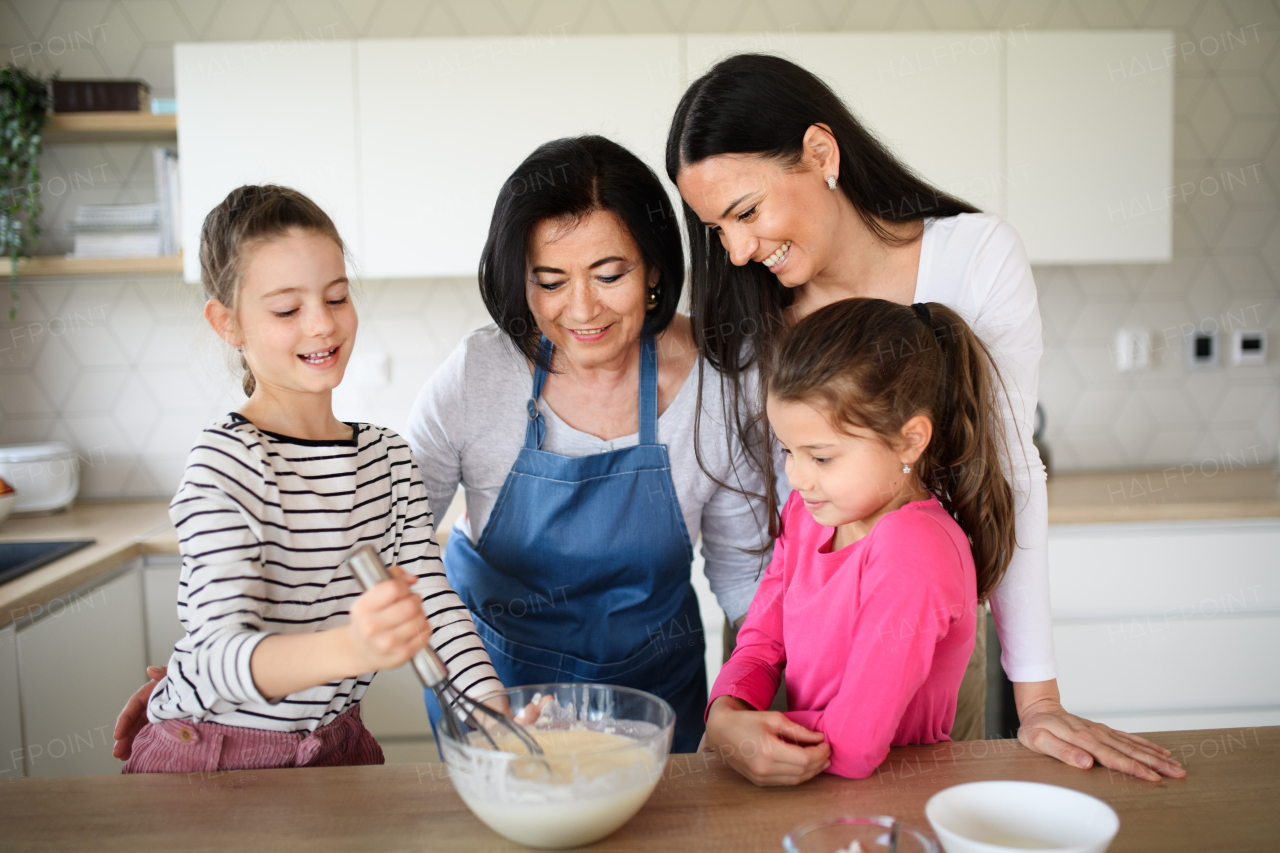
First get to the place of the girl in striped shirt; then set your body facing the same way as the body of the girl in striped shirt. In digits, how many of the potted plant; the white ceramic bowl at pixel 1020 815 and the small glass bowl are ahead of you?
2

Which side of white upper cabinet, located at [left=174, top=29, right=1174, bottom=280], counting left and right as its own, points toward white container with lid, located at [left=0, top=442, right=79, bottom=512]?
right

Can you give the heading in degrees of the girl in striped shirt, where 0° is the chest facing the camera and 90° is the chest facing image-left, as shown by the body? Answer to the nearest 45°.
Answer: approximately 315°

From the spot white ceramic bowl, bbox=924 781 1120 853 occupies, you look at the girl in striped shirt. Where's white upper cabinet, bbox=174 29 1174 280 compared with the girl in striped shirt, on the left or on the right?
right

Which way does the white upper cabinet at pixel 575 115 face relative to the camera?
toward the camera

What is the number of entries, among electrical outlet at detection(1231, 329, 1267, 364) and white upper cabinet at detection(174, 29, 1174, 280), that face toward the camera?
2

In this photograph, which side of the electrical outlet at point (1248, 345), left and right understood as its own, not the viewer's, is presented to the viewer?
front

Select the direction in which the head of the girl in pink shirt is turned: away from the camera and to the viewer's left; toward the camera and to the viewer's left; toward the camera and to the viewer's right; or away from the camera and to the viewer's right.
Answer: toward the camera and to the viewer's left

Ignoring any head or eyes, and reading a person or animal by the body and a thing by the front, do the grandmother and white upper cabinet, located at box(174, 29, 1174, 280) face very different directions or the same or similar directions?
same or similar directions

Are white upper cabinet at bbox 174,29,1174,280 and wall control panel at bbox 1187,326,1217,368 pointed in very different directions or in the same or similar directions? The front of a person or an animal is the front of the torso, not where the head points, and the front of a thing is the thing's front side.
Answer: same or similar directions

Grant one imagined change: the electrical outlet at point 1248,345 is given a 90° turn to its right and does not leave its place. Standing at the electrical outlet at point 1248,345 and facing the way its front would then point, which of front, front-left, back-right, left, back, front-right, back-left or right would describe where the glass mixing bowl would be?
left

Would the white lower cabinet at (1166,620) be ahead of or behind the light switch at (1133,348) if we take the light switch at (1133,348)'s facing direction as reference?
ahead
